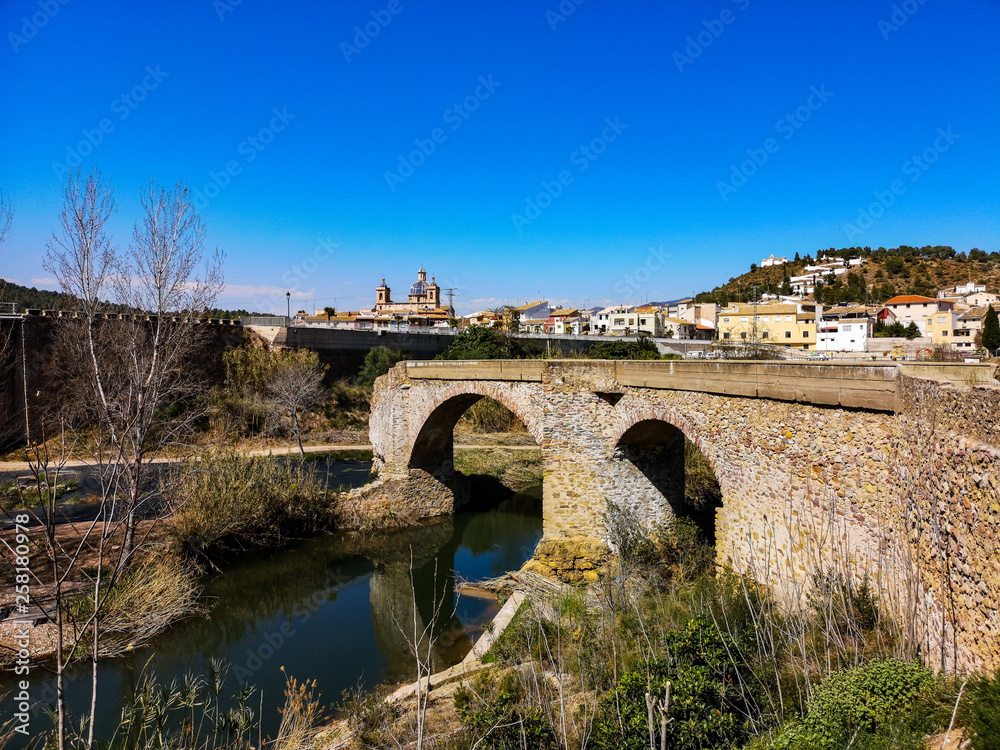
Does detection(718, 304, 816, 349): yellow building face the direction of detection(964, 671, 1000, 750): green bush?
yes

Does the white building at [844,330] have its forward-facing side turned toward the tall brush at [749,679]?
yes

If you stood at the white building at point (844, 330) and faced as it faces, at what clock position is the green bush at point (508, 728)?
The green bush is roughly at 12 o'clock from the white building.

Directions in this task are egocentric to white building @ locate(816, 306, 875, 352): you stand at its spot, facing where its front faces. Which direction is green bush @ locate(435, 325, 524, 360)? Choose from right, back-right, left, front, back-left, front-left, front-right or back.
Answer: front-right

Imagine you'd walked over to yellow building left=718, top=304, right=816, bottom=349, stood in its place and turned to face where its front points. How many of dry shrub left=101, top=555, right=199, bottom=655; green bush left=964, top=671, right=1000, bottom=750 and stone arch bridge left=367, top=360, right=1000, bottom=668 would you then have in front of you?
3

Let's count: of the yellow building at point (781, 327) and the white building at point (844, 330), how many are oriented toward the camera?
2

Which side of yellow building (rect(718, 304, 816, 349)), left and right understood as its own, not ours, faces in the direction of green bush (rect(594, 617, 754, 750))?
front

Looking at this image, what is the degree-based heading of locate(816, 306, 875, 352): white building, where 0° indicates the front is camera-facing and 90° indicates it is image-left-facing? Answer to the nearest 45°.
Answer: approximately 0°

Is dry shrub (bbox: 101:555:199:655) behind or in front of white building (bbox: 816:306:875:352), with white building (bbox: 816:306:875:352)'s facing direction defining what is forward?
in front

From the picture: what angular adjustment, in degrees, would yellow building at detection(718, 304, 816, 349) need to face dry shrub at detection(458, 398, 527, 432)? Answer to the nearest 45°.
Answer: approximately 45° to its right

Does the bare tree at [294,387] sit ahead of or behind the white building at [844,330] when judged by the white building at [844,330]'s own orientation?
ahead

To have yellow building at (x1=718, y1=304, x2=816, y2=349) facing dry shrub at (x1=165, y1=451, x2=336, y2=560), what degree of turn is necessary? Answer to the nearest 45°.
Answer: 0° — it already faces it

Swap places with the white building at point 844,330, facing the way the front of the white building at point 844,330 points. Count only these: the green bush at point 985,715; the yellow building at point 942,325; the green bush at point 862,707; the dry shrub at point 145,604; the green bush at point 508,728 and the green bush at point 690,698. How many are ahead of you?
5

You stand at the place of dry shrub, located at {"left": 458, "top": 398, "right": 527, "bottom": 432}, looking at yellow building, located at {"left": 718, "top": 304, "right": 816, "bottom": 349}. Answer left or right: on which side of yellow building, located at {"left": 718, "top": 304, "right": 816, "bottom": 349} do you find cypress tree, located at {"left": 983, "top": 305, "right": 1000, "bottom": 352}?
right

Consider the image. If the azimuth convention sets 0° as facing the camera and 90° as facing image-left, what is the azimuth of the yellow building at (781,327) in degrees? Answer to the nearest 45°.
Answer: approximately 0°
